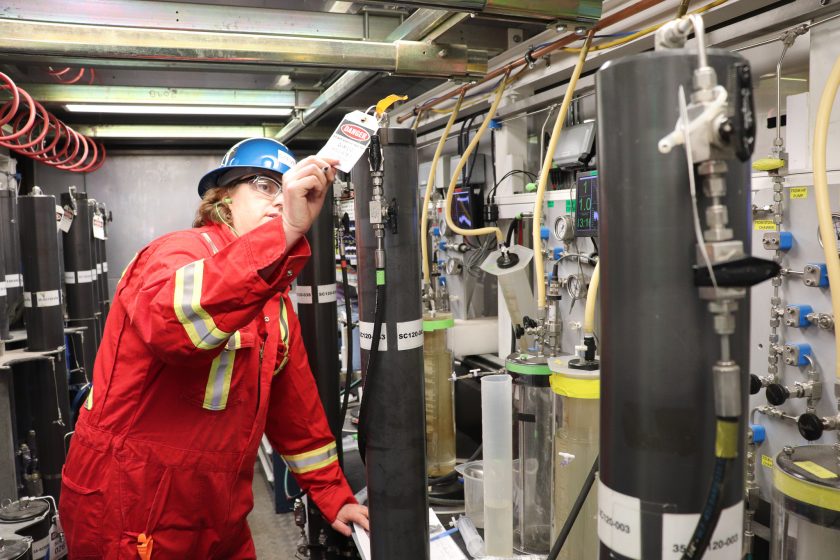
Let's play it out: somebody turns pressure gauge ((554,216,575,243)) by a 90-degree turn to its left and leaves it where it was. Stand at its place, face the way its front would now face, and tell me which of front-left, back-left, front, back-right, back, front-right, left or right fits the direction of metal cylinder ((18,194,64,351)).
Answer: back-right

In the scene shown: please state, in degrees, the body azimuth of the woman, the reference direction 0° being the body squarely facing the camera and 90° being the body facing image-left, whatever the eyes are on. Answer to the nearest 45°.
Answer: approximately 315°

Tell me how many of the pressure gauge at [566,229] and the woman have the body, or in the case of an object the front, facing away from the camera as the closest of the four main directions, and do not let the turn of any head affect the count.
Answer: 0

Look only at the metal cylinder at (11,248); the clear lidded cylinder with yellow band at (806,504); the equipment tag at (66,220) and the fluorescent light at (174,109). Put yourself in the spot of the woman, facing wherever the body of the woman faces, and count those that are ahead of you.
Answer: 1

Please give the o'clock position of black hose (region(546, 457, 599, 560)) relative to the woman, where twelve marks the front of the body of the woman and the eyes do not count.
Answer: The black hose is roughly at 12 o'clock from the woman.

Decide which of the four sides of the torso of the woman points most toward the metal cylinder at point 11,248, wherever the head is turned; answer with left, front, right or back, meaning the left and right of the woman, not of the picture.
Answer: back

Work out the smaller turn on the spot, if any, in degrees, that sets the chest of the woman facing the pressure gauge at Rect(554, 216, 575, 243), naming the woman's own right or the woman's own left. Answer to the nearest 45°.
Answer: approximately 45° to the woman's own left

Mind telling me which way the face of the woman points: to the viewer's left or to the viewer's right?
to the viewer's right

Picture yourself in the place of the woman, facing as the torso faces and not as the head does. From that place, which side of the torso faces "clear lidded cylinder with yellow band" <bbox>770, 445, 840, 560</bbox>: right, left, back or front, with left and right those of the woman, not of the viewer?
front

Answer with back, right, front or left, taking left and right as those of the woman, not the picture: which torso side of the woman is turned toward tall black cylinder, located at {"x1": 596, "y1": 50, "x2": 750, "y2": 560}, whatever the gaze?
front
